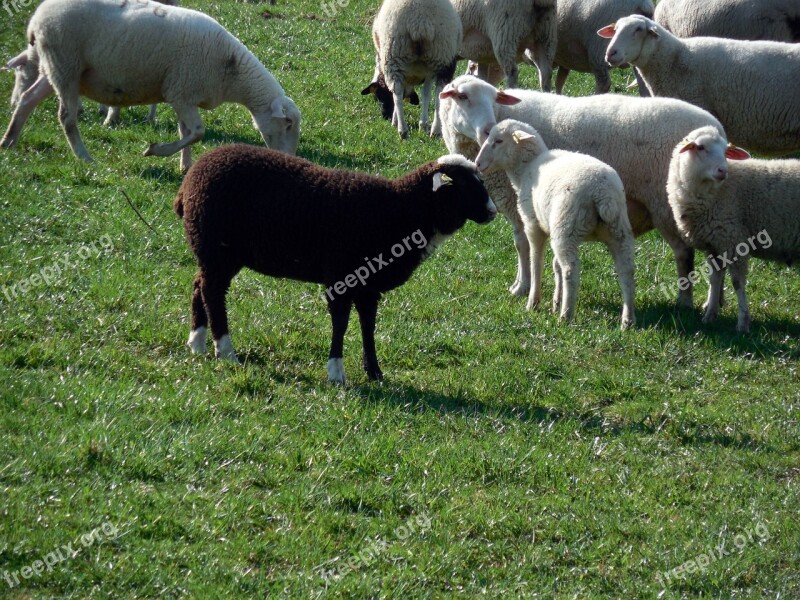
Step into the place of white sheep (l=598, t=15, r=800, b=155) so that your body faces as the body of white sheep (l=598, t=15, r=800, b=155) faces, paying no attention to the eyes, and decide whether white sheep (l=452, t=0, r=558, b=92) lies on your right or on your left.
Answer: on your right

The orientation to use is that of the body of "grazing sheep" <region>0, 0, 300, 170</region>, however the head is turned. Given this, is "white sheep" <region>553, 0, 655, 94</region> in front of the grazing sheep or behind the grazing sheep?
in front

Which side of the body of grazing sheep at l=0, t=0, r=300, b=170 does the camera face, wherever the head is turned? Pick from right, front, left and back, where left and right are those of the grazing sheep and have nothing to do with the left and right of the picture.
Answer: right

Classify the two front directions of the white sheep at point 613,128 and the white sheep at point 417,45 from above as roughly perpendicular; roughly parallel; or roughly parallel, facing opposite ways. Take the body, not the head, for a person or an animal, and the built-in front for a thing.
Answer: roughly perpendicular

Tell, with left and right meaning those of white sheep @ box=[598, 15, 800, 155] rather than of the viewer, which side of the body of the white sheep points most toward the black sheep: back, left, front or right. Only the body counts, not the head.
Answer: left

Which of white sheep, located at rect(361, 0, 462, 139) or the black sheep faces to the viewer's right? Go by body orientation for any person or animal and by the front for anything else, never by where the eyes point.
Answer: the black sheep

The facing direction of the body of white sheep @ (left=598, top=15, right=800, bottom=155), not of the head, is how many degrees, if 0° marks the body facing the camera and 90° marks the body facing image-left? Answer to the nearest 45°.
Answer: approximately 90°

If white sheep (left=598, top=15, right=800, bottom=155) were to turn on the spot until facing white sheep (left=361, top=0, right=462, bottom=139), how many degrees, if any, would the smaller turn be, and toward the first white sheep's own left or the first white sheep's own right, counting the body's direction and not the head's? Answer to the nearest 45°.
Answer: approximately 45° to the first white sheep's own right

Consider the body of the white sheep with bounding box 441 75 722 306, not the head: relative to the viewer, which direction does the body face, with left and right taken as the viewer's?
facing to the left of the viewer

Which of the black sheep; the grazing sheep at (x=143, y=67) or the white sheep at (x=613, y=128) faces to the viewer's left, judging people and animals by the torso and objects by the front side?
the white sheep

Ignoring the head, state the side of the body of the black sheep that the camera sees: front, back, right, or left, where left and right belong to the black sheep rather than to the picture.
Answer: right
